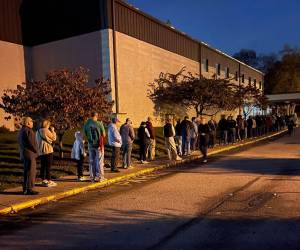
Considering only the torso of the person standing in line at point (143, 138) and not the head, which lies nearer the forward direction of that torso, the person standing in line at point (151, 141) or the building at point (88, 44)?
the person standing in line

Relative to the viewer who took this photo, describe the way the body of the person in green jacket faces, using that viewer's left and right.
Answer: facing away from the viewer and to the right of the viewer

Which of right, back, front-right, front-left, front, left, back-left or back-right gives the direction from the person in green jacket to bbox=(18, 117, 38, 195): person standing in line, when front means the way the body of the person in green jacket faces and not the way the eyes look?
back

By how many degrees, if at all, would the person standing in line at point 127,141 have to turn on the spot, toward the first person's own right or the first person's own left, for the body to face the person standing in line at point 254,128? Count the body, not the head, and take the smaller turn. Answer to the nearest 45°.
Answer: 0° — they already face them

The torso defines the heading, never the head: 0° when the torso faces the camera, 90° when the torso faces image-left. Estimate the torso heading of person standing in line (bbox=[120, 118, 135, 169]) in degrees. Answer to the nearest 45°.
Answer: approximately 225°
